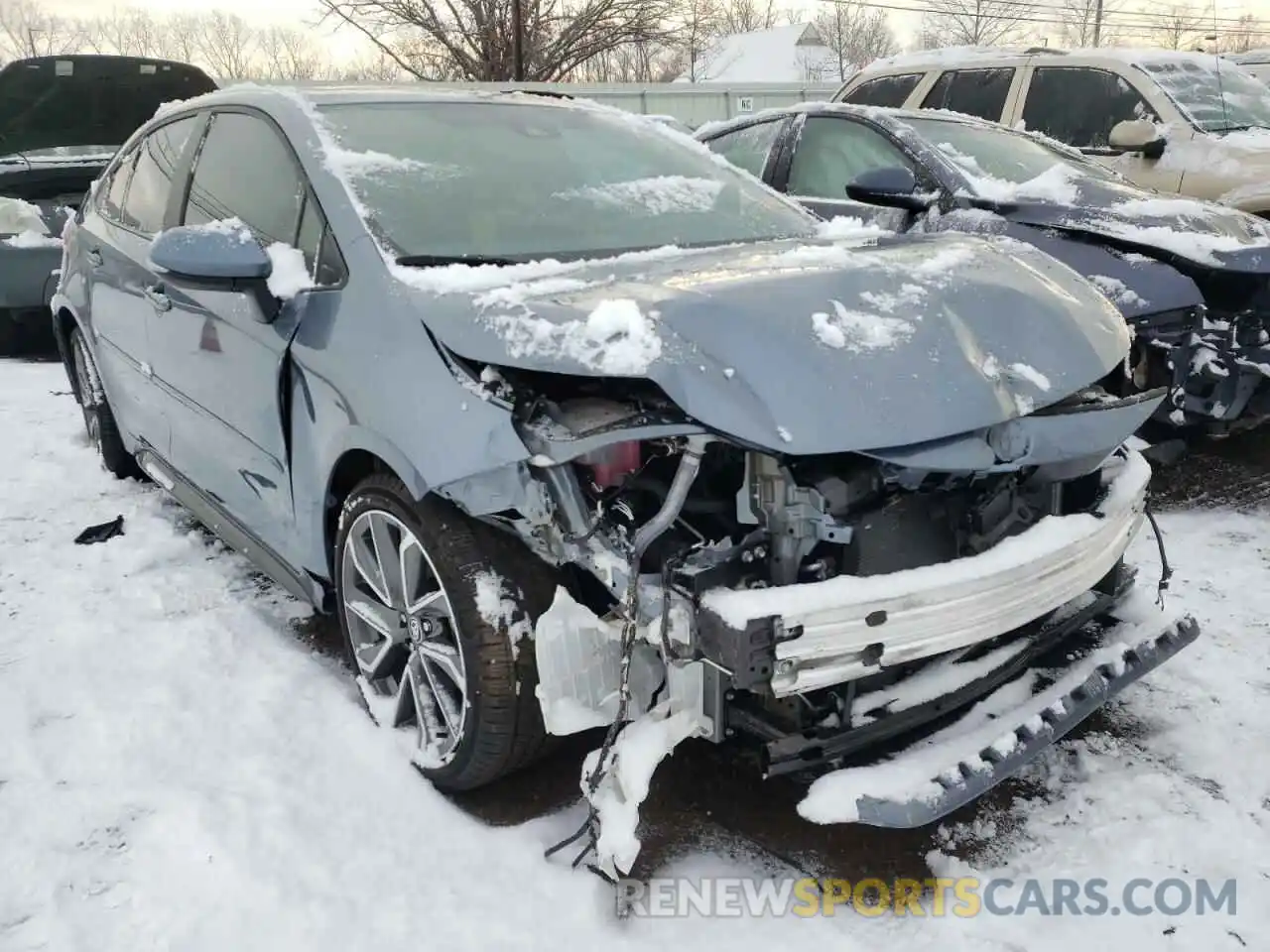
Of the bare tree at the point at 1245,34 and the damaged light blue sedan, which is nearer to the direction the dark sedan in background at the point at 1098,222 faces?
the damaged light blue sedan

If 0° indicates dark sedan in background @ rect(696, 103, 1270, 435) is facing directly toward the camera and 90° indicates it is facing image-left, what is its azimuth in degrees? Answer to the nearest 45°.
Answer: approximately 315°

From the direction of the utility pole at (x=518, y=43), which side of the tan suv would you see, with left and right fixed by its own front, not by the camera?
back

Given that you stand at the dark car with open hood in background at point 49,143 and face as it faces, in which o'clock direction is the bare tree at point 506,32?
The bare tree is roughly at 7 o'clock from the dark car with open hood in background.

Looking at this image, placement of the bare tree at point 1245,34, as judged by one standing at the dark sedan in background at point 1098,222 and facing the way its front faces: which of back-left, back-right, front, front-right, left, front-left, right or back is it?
back-left

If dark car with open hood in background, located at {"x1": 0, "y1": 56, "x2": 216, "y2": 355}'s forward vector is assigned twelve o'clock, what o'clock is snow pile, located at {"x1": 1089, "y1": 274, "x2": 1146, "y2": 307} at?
The snow pile is roughly at 11 o'clock from the dark car with open hood in background.

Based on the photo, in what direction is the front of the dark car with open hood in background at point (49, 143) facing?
toward the camera

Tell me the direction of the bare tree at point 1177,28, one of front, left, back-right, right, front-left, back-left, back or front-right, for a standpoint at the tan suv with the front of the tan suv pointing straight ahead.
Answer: back-left

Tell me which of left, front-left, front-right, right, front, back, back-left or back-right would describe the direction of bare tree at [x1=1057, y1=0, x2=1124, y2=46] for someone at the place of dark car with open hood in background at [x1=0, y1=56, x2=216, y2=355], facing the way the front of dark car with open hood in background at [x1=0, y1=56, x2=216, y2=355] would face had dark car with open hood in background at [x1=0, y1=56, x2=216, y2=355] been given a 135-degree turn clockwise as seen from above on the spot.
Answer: right

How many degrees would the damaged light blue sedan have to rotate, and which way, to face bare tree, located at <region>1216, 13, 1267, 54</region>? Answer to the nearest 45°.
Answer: approximately 90° to its left

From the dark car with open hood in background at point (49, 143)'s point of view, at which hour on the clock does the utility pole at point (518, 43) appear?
The utility pole is roughly at 7 o'clock from the dark car with open hood in background.

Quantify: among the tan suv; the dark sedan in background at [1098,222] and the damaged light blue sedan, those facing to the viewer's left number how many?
0

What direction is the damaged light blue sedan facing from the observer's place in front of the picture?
facing the viewer and to the right of the viewer
